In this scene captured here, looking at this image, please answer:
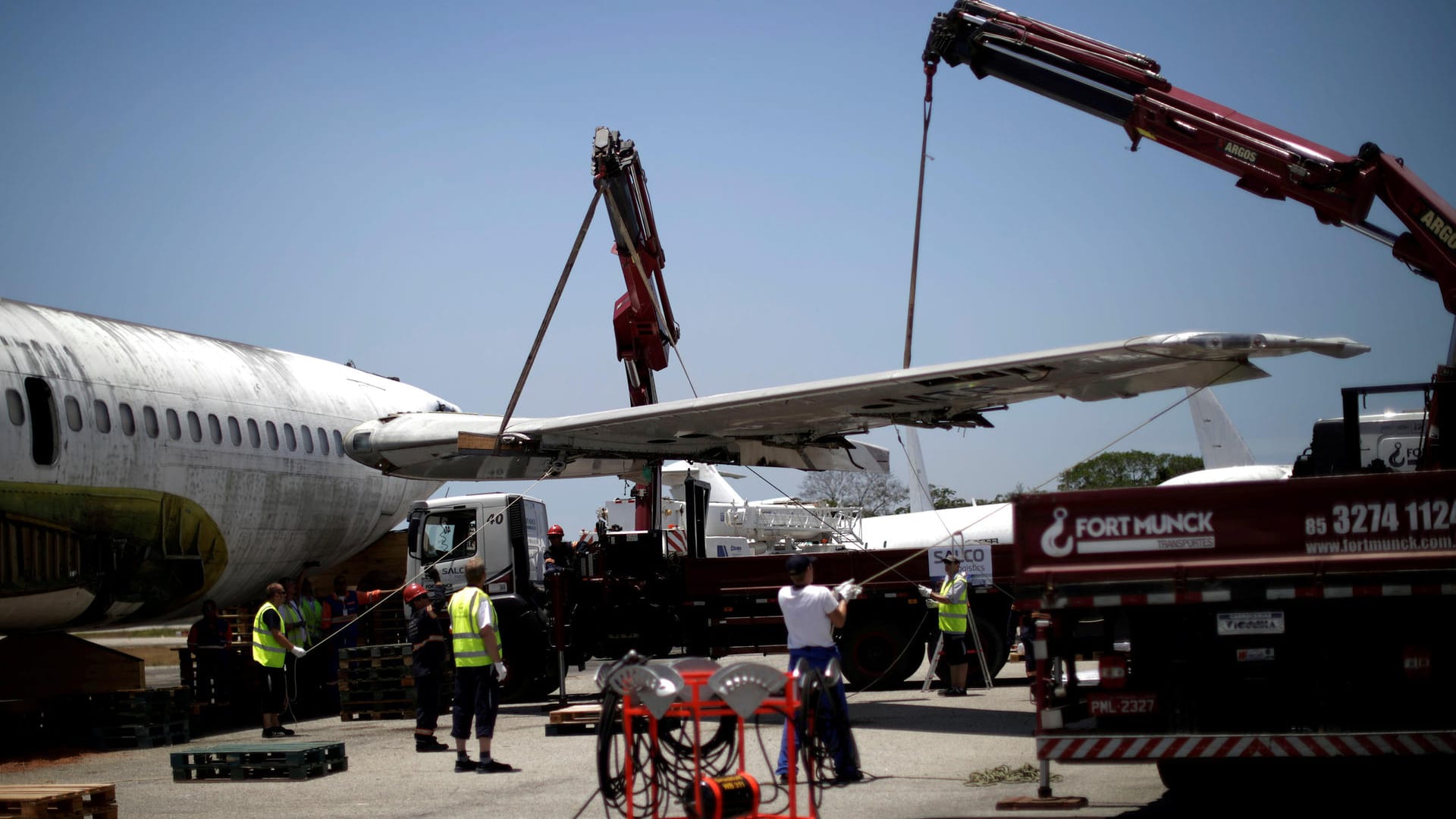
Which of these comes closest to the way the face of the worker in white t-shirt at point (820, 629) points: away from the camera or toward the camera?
away from the camera

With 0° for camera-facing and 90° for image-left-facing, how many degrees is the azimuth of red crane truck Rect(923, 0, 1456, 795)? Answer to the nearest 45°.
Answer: approximately 180°

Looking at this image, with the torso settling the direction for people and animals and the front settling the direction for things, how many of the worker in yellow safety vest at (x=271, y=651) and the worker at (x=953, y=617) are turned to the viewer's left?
1

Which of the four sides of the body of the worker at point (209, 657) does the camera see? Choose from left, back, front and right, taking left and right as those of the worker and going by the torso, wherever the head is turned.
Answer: front

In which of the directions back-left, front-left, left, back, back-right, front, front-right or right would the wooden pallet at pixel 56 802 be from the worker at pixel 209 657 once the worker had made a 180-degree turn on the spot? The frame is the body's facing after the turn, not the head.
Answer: back

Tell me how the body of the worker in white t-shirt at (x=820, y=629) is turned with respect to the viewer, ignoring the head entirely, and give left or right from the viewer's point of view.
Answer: facing away from the viewer and to the right of the viewer

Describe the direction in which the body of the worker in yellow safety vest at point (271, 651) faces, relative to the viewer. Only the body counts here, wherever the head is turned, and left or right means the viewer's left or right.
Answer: facing to the right of the viewer

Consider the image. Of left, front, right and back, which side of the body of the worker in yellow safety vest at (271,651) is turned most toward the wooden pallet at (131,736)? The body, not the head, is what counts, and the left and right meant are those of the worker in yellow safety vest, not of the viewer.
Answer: back

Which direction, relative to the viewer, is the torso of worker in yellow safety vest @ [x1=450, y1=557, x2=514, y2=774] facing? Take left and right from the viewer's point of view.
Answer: facing away from the viewer and to the right of the viewer

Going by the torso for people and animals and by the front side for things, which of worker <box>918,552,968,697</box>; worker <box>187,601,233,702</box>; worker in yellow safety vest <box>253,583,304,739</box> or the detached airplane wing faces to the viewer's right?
the worker in yellow safety vest

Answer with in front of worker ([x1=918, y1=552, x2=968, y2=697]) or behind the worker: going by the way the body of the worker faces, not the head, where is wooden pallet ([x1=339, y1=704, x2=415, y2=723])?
in front

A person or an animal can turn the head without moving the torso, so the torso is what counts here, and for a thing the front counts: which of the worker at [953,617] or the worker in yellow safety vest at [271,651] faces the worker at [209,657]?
the worker at [953,617]

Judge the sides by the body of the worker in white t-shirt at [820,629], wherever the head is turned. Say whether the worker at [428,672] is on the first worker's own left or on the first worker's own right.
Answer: on the first worker's own left

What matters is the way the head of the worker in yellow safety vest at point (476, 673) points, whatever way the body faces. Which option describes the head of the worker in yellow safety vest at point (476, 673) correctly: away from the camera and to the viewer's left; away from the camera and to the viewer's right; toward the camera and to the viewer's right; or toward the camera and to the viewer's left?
away from the camera and to the viewer's right
